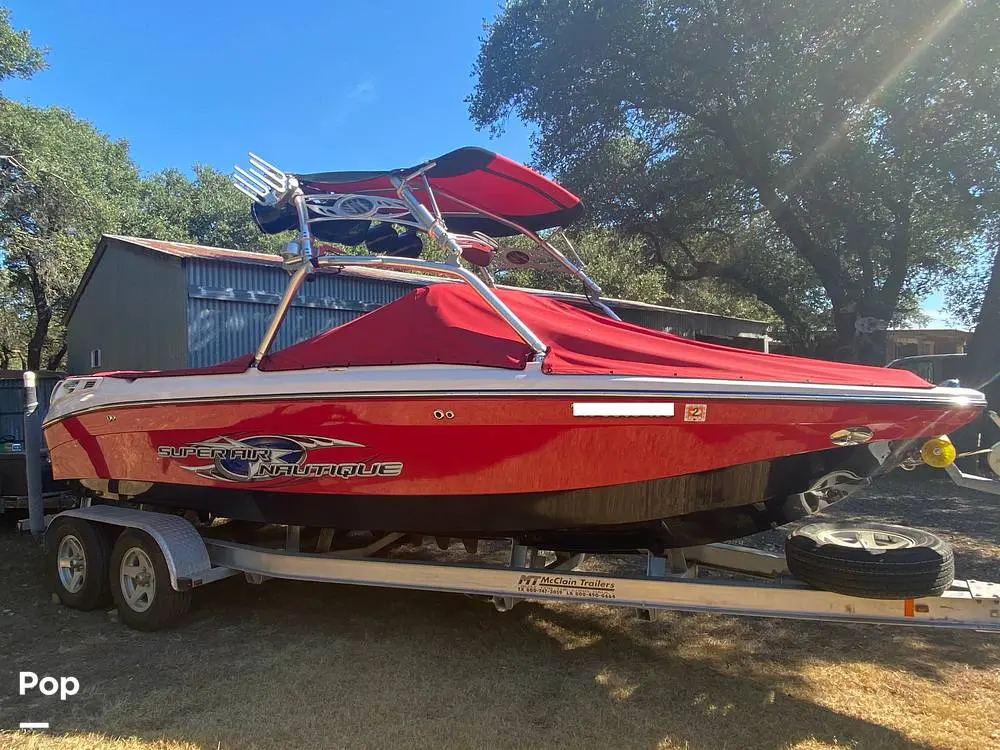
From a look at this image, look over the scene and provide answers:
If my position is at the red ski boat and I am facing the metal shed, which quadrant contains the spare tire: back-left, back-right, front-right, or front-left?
back-right

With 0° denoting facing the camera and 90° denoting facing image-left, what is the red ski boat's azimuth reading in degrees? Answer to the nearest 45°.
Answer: approximately 270°

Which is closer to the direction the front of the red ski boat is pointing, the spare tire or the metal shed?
the spare tire

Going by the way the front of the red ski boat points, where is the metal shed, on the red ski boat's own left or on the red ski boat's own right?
on the red ski boat's own left
